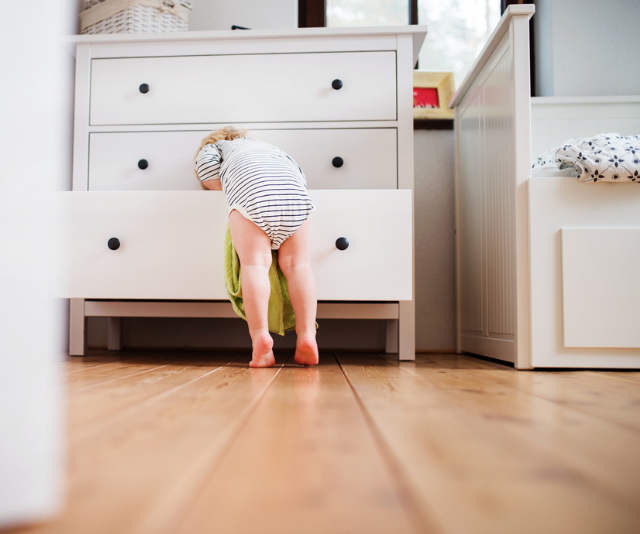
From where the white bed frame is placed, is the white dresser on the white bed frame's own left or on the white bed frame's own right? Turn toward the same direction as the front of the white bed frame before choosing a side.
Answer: on the white bed frame's own right

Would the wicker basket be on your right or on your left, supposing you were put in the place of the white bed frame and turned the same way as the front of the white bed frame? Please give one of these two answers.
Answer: on your right

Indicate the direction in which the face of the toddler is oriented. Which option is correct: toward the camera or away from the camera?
away from the camera

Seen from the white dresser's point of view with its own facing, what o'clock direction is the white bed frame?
The white bed frame is roughly at 10 o'clock from the white dresser.

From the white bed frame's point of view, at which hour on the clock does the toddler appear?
The toddler is roughly at 2 o'clock from the white bed frame.

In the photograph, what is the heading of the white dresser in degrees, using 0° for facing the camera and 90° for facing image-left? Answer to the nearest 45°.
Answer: approximately 0°
